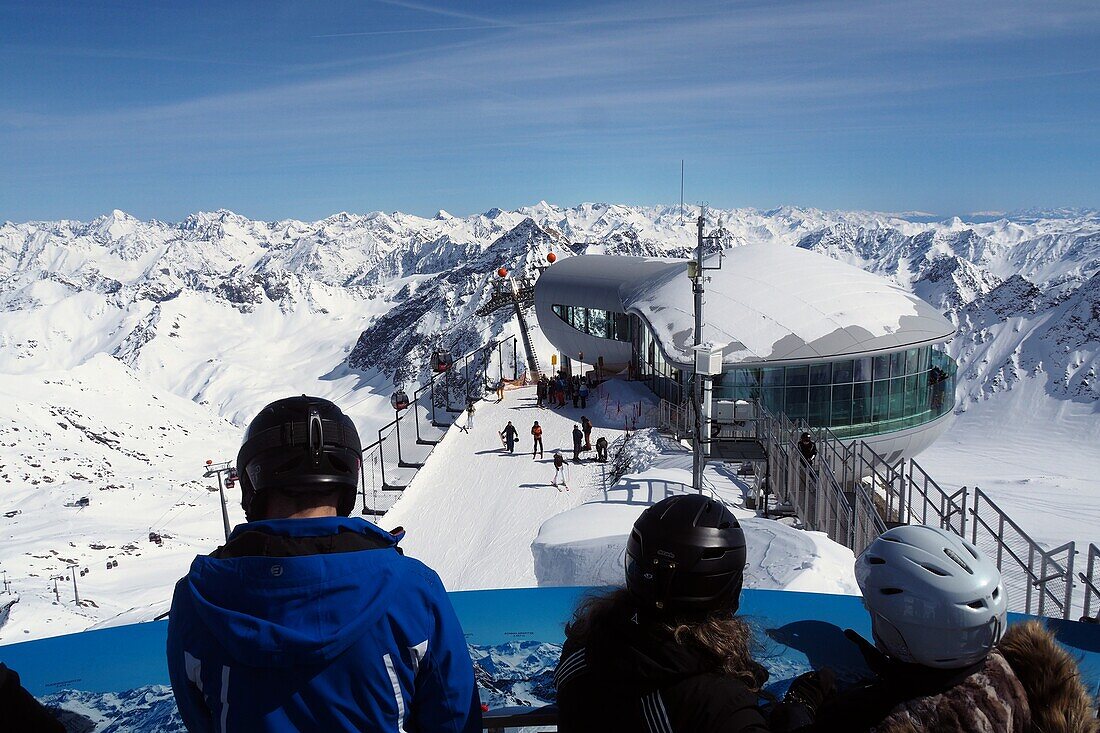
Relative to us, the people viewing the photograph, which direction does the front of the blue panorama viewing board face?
facing the viewer

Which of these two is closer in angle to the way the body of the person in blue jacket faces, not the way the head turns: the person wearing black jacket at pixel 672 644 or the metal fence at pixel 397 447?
the metal fence

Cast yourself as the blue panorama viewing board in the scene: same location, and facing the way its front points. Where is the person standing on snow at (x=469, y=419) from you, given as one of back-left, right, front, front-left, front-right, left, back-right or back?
back

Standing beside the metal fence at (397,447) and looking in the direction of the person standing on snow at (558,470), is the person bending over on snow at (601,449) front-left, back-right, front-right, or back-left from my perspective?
front-left

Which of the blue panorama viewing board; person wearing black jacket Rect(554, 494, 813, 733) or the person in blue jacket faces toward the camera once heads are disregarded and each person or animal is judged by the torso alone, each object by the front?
the blue panorama viewing board

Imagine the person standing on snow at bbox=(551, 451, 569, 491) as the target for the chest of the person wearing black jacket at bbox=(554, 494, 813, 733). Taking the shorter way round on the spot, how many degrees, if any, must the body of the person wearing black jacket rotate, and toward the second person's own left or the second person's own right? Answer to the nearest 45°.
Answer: approximately 45° to the second person's own left

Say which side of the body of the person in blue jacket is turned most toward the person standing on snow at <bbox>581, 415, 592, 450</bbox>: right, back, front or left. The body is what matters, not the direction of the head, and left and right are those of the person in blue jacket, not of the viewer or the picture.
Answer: front

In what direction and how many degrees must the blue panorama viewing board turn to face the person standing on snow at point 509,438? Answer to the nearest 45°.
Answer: approximately 180°

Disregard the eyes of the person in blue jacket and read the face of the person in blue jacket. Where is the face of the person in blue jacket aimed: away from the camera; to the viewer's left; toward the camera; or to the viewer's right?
away from the camera

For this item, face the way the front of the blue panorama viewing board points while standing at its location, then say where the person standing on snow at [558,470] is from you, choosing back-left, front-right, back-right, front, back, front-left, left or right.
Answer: back

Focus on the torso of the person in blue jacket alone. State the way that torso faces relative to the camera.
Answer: away from the camera

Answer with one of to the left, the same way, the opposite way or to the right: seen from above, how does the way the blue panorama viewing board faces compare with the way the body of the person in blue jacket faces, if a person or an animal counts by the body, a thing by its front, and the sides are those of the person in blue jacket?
the opposite way

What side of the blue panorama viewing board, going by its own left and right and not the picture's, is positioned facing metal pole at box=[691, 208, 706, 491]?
back

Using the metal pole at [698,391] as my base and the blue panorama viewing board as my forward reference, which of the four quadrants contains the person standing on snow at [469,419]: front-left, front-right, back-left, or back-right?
back-right

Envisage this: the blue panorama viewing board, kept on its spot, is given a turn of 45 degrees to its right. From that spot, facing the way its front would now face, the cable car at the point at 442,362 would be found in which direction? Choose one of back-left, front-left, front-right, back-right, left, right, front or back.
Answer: back-right

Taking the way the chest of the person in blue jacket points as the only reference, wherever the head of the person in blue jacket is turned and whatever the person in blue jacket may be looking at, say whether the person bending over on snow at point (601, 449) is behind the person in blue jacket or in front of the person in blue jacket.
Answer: in front

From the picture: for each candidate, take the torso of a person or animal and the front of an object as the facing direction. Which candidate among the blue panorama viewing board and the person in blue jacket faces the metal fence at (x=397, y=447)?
the person in blue jacket

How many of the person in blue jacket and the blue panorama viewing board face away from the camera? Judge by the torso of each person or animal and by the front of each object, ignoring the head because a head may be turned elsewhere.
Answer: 1
